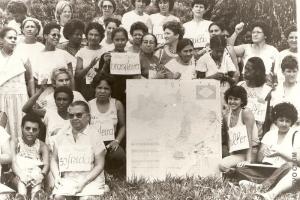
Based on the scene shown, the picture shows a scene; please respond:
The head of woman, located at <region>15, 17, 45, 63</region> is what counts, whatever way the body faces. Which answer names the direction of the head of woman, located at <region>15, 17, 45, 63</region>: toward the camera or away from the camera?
toward the camera

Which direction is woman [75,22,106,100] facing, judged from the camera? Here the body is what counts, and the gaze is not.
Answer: toward the camera

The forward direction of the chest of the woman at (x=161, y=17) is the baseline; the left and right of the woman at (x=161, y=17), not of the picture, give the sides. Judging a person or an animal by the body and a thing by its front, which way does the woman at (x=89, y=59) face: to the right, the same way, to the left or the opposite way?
the same way

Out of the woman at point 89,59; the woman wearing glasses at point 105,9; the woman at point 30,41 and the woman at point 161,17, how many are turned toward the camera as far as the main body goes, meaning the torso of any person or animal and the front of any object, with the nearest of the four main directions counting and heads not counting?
4

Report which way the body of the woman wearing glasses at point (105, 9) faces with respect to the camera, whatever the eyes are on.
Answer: toward the camera

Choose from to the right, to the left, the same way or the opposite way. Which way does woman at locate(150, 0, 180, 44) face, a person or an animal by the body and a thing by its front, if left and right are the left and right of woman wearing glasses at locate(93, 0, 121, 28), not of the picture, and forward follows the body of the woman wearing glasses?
the same way

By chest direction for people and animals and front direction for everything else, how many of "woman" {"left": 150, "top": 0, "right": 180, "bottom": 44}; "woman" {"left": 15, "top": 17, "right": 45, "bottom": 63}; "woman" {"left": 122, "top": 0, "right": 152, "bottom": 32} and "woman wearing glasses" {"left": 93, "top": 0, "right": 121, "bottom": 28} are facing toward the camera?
4

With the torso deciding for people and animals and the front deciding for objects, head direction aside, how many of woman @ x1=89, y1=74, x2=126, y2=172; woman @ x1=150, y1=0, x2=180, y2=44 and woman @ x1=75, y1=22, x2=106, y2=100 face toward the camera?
3

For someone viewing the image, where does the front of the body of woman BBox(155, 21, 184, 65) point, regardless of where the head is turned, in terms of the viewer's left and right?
facing the viewer and to the left of the viewer

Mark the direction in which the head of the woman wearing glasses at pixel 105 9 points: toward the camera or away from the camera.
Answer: toward the camera

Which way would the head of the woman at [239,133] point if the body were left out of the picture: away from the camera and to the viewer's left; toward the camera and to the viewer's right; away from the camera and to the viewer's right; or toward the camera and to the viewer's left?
toward the camera and to the viewer's left

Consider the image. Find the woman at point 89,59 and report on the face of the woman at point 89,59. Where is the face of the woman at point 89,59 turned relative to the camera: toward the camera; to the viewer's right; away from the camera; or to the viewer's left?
toward the camera
